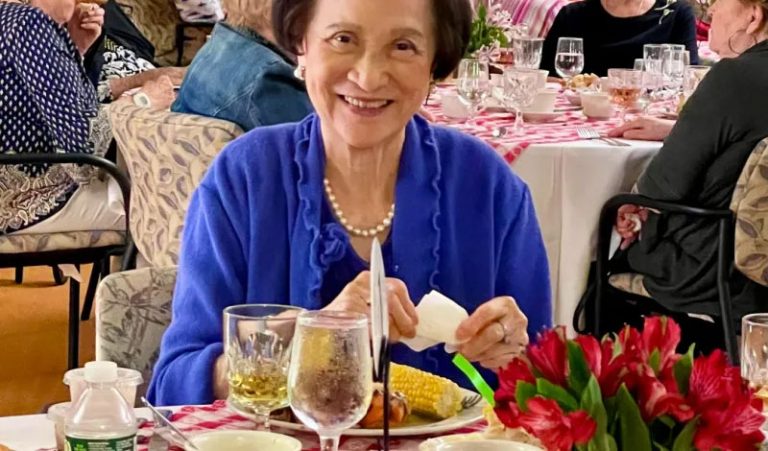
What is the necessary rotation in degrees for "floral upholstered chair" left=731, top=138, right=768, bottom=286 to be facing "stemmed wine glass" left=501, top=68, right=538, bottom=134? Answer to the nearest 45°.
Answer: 0° — it already faces it

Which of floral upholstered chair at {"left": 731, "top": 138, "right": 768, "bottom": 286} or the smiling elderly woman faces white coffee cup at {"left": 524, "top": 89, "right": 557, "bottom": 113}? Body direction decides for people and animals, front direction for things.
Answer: the floral upholstered chair

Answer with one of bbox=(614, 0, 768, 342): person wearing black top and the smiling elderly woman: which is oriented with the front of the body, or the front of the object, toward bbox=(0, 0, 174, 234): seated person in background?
the person wearing black top

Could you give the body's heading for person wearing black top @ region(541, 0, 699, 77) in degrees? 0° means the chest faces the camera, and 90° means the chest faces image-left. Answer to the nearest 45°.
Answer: approximately 0°

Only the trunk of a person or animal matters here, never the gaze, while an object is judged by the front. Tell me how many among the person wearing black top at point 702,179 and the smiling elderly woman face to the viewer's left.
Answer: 1

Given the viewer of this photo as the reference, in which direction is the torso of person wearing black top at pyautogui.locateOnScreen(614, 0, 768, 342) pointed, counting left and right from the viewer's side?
facing to the left of the viewer

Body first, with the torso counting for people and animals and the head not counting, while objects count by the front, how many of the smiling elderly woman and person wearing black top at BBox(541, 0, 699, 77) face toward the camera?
2

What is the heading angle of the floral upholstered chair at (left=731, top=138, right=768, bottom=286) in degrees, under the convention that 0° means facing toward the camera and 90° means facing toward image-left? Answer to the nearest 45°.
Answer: approximately 135°

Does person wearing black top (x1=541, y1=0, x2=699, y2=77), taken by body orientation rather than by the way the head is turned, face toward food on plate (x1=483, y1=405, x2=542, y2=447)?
yes

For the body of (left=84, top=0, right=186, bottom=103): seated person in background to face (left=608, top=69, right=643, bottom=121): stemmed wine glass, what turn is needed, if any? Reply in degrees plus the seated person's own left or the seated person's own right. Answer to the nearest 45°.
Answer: approximately 90° to the seated person's own left

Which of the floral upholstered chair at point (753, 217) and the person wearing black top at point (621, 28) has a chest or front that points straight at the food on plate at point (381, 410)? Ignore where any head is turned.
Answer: the person wearing black top

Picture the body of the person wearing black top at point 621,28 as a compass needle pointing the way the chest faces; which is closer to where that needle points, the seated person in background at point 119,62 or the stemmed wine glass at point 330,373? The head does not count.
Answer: the stemmed wine glass
